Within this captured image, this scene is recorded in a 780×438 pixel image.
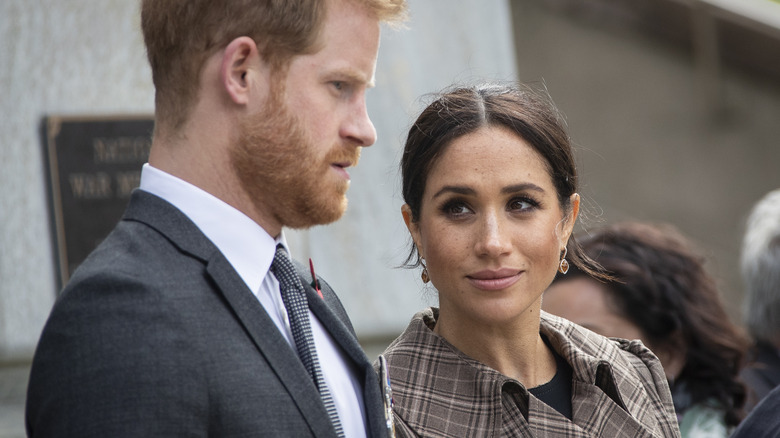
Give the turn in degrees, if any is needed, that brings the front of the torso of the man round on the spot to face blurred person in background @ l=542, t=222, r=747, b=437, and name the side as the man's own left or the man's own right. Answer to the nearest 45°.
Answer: approximately 90° to the man's own left

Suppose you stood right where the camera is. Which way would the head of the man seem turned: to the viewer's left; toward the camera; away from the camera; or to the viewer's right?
to the viewer's right

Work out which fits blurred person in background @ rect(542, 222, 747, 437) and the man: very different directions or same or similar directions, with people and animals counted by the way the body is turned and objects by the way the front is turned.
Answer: very different directions

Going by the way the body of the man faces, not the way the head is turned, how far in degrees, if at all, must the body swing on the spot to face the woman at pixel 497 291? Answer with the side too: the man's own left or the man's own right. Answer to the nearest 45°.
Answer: approximately 90° to the man's own left

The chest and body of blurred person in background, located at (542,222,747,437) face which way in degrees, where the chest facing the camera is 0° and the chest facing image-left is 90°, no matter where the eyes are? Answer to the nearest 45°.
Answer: approximately 90°

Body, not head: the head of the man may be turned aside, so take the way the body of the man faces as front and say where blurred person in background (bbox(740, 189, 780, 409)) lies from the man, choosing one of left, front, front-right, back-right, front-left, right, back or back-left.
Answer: left

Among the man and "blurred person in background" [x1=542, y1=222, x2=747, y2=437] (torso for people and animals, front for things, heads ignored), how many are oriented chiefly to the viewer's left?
1
